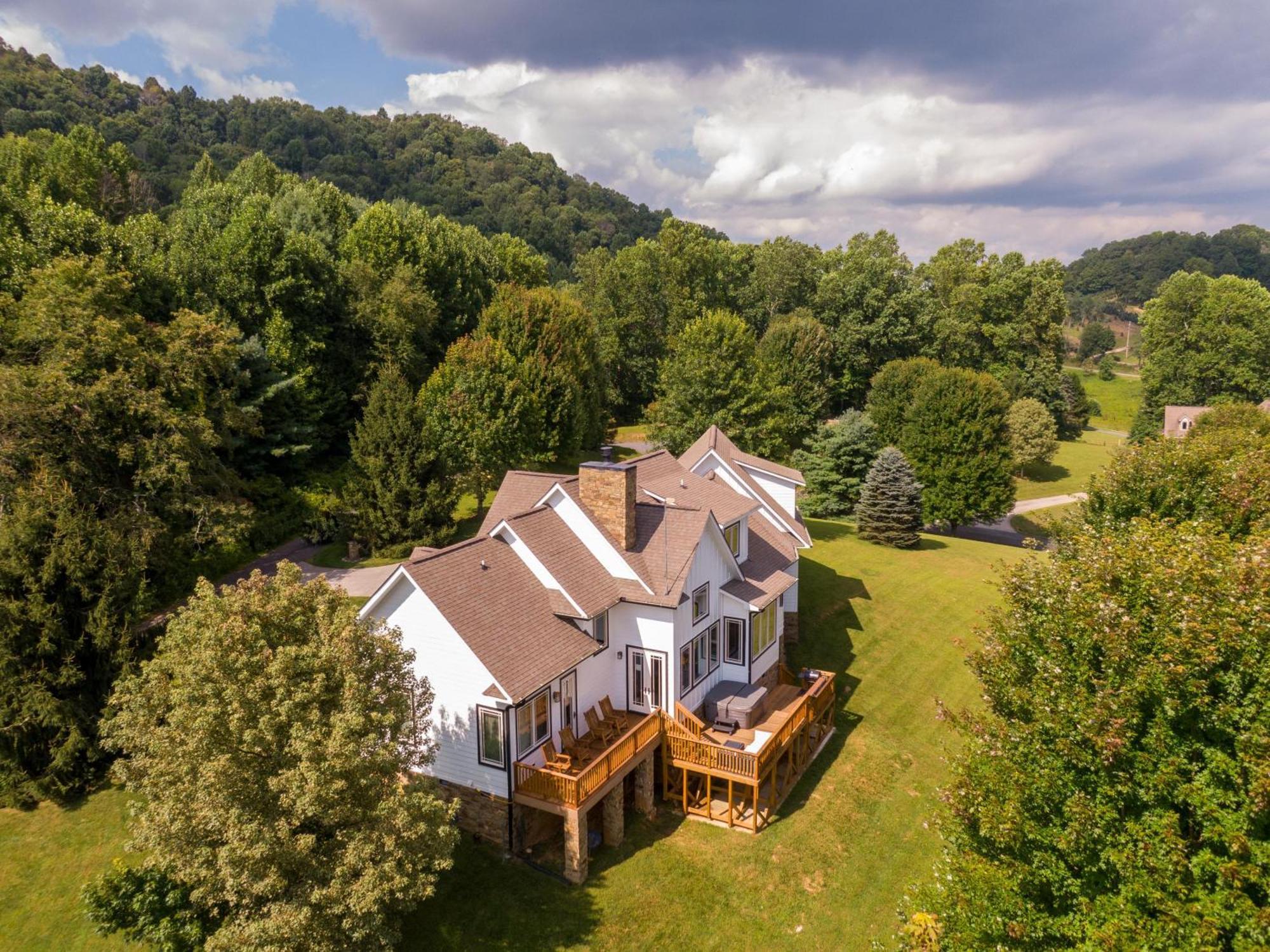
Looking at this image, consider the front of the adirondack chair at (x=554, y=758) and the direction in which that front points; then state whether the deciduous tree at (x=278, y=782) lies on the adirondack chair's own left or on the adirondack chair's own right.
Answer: on the adirondack chair's own right

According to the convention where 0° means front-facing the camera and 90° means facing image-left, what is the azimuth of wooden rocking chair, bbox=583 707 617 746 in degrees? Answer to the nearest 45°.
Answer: approximately 315°

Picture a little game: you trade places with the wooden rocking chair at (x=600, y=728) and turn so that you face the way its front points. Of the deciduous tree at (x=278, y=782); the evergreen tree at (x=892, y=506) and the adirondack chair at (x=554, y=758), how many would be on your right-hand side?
2

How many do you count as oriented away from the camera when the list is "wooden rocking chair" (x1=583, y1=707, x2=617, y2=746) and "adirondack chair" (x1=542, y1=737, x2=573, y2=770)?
0

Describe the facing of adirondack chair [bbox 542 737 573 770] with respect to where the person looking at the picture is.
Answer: facing the viewer and to the right of the viewer

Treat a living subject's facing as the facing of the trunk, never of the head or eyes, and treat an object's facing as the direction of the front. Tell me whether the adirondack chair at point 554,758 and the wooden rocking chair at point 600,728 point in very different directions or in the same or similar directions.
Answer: same or similar directions

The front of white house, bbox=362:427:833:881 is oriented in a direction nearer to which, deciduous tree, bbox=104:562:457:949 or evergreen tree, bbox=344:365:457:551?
the evergreen tree

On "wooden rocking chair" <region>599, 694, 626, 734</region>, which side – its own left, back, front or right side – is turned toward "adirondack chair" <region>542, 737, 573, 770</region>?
right

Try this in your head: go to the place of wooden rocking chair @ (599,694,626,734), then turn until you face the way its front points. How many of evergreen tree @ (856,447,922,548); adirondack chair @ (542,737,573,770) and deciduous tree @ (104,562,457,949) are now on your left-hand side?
1

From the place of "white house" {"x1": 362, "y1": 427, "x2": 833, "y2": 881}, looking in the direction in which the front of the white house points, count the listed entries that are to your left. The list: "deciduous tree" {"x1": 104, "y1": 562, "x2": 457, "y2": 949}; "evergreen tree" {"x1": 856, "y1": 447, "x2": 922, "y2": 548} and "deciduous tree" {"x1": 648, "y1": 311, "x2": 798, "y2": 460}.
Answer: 1

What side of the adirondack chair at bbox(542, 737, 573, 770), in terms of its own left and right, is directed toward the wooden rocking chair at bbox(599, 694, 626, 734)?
left

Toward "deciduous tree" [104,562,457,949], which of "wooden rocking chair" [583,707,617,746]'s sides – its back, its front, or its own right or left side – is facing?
right

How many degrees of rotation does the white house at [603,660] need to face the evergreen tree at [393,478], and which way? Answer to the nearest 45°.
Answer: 0° — it already faces it

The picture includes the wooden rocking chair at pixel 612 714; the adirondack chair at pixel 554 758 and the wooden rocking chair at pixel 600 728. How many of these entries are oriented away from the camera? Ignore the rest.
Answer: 0

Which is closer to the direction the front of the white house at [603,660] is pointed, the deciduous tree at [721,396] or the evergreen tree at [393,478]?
the evergreen tree

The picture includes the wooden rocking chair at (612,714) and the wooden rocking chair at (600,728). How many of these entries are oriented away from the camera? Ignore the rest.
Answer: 0

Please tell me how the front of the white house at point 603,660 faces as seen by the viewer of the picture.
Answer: facing away from the viewer and to the left of the viewer

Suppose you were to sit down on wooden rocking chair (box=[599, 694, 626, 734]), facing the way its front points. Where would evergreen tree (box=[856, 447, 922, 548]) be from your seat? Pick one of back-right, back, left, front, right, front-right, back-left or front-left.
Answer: left
